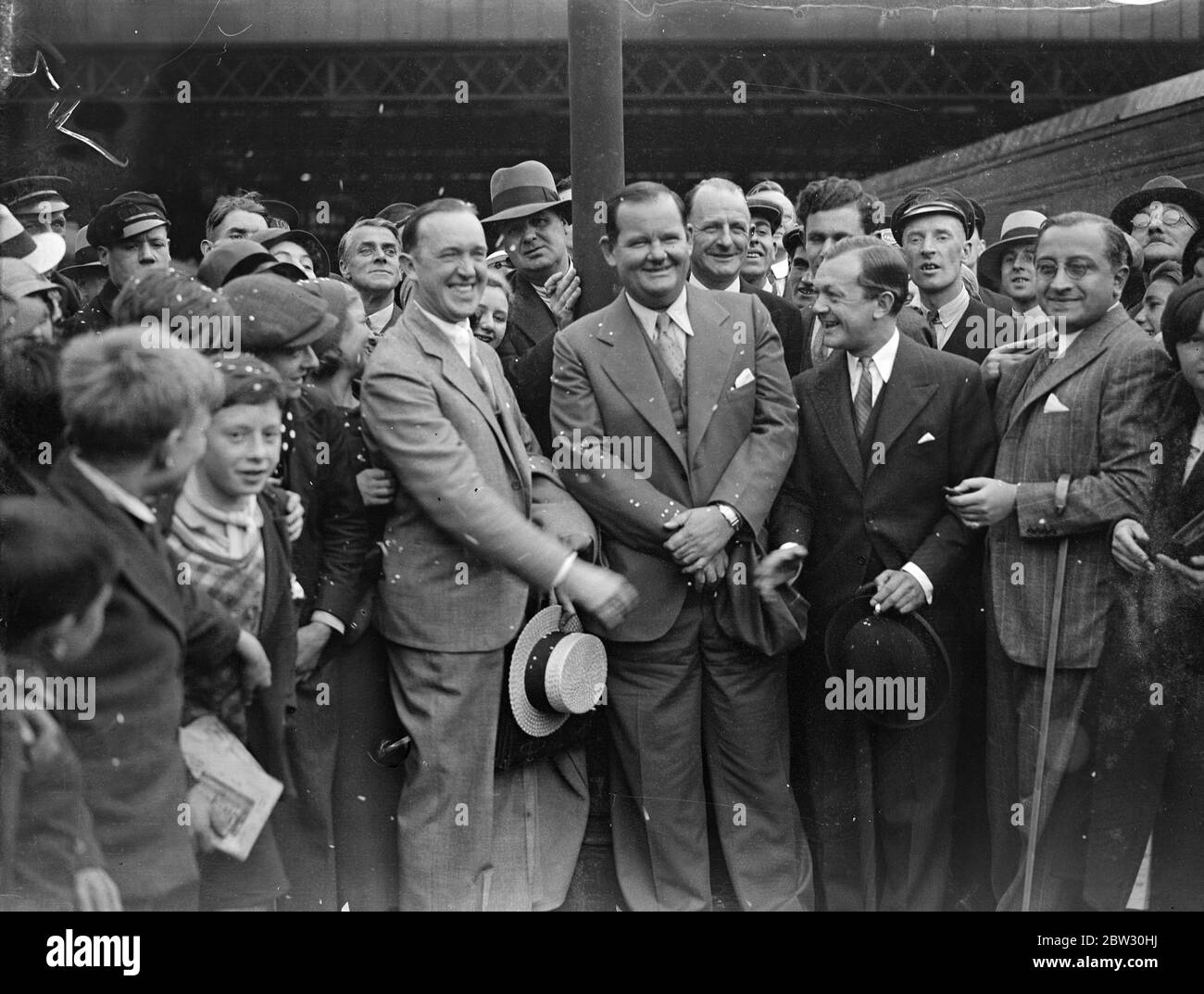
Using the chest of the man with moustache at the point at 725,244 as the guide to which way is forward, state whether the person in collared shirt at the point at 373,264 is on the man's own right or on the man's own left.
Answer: on the man's own right

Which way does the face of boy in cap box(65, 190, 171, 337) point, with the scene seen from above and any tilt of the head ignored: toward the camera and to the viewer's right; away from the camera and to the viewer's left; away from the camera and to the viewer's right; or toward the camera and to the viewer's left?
toward the camera and to the viewer's right

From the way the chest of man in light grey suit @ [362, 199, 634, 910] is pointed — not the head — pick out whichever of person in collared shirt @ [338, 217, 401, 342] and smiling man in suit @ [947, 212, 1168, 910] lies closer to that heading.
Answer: the smiling man in suit

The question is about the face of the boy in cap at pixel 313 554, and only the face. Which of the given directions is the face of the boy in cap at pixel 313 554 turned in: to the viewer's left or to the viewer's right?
to the viewer's right

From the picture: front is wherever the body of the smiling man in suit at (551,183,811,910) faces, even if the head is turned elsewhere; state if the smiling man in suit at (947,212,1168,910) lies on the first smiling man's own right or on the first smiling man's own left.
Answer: on the first smiling man's own left

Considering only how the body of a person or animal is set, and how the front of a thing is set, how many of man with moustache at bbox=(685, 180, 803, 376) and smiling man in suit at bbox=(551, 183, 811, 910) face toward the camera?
2

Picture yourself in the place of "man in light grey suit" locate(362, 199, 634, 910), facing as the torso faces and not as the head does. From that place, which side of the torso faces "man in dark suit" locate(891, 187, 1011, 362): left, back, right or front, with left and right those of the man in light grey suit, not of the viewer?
left

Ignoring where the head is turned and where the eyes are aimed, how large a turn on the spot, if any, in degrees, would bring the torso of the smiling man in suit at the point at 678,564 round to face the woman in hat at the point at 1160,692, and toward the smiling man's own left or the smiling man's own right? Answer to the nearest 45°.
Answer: approximately 90° to the smiling man's own left
